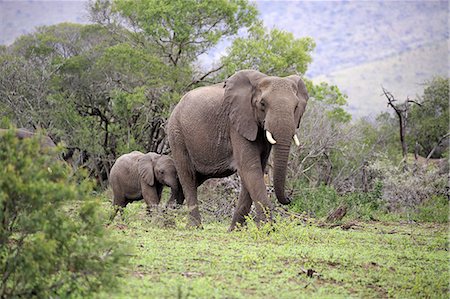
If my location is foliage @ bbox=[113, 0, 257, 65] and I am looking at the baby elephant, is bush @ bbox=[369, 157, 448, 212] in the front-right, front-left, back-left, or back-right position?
front-left

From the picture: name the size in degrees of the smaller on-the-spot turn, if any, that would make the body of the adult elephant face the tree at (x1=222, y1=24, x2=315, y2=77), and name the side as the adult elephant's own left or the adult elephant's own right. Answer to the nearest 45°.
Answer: approximately 135° to the adult elephant's own left

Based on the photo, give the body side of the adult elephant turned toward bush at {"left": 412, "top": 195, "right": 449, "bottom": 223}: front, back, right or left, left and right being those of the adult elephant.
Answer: left

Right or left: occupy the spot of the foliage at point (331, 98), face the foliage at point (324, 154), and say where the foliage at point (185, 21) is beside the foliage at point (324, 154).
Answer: right

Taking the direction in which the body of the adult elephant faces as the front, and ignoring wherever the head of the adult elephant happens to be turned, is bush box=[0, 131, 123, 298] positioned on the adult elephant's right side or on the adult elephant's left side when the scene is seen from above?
on the adult elephant's right side

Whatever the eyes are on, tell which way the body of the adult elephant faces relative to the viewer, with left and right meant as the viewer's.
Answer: facing the viewer and to the right of the viewer

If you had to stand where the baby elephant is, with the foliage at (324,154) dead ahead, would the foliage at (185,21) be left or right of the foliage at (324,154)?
left

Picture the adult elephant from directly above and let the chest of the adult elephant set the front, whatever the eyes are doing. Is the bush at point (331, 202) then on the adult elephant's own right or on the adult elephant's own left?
on the adult elephant's own left

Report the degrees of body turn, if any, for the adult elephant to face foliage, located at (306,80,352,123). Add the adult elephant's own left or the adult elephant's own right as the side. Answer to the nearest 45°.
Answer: approximately 135° to the adult elephant's own left

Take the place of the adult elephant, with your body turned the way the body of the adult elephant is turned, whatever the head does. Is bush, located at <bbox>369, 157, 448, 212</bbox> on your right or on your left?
on your left
